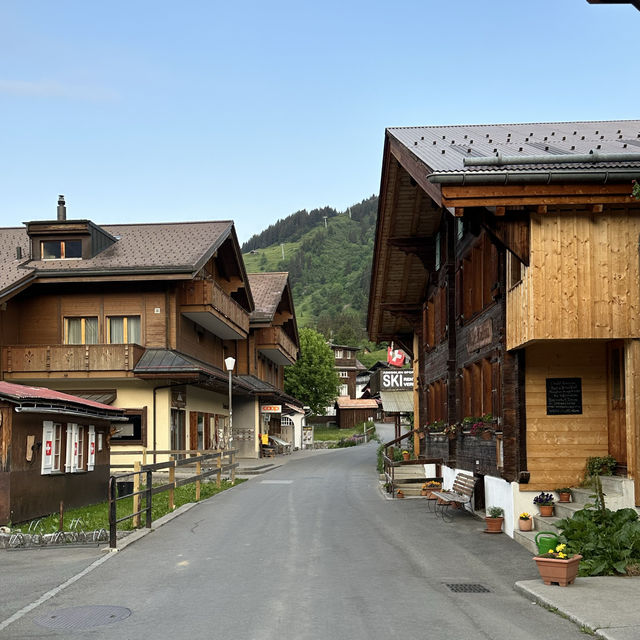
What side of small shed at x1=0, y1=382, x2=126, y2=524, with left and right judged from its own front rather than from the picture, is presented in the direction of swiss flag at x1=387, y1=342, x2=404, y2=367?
left

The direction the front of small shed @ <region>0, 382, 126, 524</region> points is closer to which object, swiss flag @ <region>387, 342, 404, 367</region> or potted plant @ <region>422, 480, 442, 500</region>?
the potted plant

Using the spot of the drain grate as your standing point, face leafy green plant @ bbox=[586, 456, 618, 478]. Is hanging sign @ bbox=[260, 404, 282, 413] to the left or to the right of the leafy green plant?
left

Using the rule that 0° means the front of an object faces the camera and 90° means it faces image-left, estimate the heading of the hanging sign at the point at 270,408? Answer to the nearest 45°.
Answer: approximately 0°

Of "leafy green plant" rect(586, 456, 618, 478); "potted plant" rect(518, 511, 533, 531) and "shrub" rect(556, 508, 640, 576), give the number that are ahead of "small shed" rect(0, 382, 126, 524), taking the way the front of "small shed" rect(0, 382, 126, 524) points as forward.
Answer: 3

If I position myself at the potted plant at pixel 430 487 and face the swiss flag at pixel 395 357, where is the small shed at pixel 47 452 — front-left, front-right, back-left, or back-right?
back-left

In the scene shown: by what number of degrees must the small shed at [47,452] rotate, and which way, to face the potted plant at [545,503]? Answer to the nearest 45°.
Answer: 0° — it already faces it

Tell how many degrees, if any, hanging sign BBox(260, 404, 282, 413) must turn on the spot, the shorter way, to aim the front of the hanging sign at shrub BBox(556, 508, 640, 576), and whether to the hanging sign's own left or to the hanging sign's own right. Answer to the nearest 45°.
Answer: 0° — it already faces it
